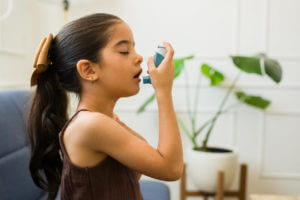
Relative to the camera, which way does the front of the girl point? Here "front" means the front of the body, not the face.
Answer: to the viewer's right

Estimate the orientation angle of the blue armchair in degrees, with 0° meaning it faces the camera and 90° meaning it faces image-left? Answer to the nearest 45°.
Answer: approximately 315°

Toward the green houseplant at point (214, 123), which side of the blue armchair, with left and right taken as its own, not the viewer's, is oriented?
left

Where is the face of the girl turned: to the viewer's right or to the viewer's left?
to the viewer's right
